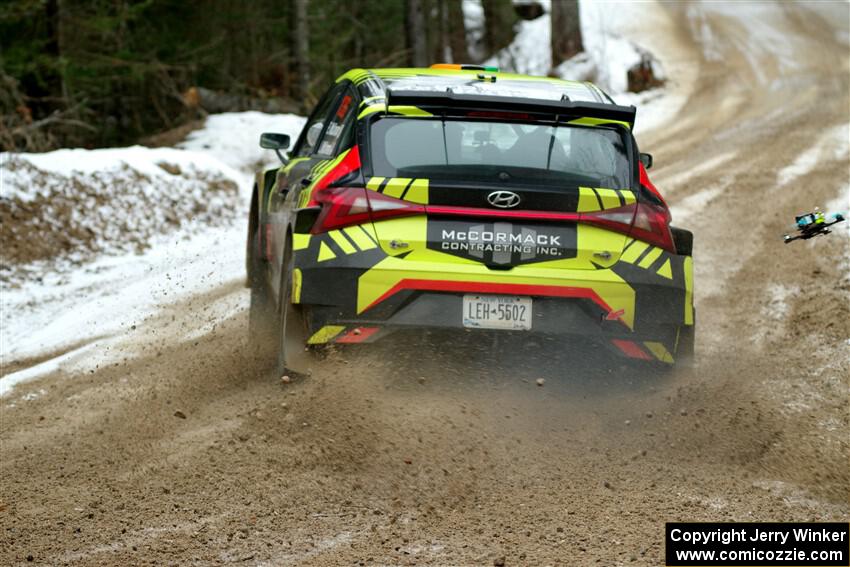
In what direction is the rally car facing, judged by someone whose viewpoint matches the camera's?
facing away from the viewer
